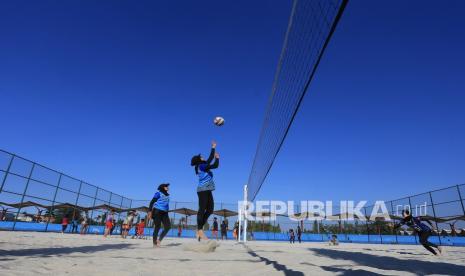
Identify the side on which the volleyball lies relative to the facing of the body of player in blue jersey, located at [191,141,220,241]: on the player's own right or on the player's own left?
on the player's own left

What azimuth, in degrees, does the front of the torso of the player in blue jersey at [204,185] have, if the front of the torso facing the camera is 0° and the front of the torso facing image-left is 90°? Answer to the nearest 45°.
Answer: approximately 270°

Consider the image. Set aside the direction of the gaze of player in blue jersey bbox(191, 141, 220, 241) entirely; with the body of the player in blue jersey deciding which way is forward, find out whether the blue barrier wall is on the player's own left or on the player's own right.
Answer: on the player's own left

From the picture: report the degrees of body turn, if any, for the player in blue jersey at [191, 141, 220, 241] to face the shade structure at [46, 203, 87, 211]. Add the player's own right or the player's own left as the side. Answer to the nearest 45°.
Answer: approximately 135° to the player's own left

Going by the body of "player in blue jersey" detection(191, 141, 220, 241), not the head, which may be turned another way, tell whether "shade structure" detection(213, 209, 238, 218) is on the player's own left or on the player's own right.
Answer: on the player's own left

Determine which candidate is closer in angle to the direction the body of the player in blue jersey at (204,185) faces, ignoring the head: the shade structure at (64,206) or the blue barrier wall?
the blue barrier wall

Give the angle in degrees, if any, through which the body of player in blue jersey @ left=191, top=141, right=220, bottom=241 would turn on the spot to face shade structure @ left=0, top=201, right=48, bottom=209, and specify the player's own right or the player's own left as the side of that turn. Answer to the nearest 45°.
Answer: approximately 135° to the player's own left

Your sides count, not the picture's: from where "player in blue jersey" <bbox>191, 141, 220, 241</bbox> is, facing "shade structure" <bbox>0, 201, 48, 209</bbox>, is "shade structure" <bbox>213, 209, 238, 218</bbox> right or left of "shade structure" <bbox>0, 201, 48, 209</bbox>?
right

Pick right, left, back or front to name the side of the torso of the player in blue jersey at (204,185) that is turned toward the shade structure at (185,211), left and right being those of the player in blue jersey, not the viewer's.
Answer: left

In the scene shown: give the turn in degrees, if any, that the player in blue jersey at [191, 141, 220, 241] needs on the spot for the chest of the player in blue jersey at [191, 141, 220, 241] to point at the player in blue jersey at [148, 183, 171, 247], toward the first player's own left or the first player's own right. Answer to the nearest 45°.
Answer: approximately 135° to the first player's own left
